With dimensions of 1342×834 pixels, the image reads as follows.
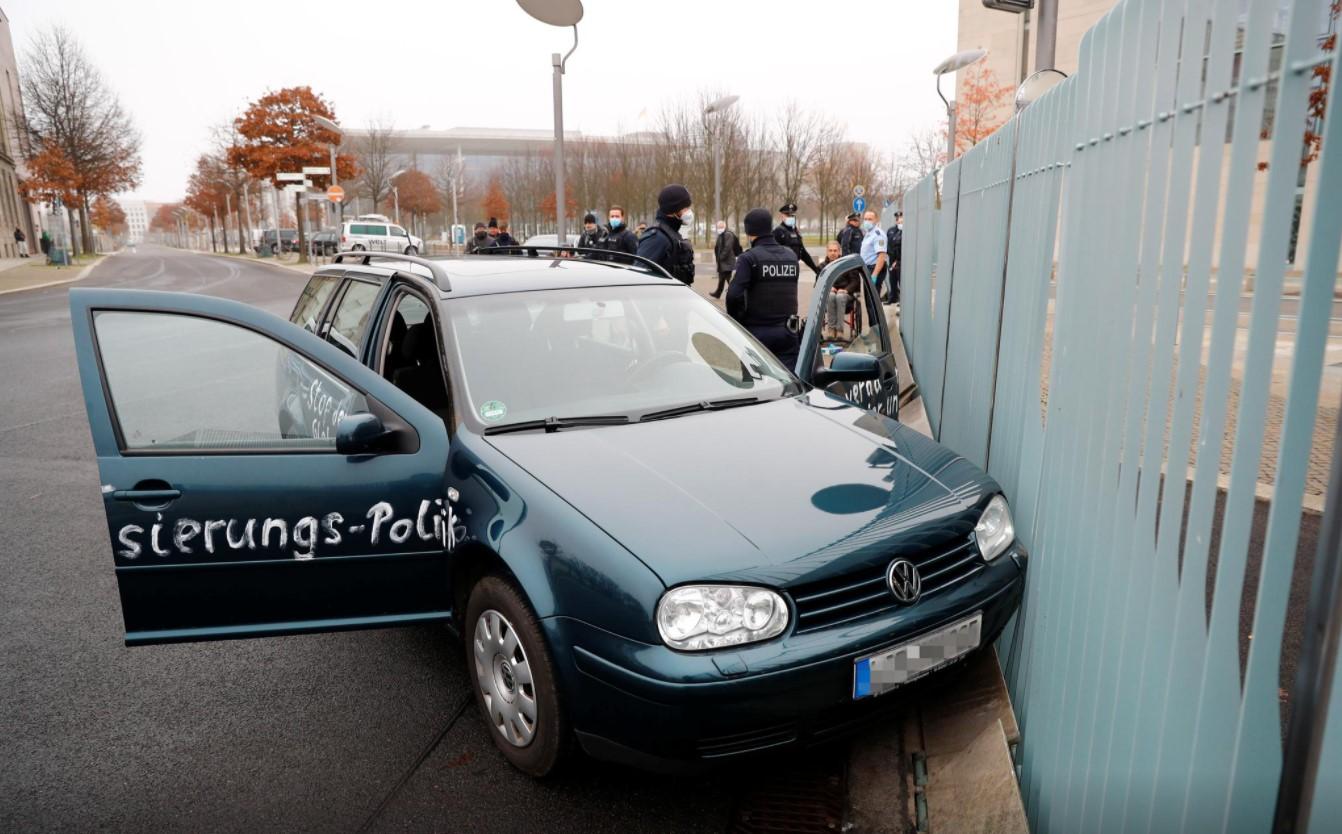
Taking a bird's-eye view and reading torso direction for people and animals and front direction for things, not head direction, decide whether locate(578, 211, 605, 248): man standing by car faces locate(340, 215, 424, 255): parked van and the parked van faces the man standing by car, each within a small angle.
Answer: no

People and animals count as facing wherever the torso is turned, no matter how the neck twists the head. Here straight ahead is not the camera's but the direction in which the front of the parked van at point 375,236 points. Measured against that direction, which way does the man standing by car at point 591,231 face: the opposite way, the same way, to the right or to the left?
to the right

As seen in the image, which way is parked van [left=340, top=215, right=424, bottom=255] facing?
to the viewer's right

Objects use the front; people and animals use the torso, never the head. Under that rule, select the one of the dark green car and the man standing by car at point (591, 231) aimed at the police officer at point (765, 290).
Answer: the man standing by car

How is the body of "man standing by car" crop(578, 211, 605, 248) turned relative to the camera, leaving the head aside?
toward the camera

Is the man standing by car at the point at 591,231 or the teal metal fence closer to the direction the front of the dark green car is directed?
the teal metal fence

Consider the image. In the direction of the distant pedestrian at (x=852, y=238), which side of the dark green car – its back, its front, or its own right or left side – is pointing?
left

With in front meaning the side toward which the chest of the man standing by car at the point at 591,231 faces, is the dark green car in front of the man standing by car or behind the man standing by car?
in front

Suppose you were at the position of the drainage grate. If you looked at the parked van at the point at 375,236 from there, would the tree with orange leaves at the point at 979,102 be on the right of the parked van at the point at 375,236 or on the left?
right

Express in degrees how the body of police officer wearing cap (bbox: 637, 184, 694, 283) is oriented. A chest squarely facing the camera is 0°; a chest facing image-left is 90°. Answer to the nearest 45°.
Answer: approximately 270°

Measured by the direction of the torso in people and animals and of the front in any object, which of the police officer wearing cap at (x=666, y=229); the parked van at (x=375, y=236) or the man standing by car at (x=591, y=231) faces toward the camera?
the man standing by car

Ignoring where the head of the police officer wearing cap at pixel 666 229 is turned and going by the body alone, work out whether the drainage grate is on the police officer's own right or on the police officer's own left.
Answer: on the police officer's own right

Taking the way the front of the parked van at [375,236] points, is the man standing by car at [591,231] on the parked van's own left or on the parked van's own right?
on the parked van's own right

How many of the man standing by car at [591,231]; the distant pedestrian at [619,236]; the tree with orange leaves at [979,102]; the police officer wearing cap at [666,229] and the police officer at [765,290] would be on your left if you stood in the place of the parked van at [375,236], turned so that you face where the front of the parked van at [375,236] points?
0

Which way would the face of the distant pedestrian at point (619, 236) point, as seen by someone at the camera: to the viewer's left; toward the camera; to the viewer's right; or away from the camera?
toward the camera

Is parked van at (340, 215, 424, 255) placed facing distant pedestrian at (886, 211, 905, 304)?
no
